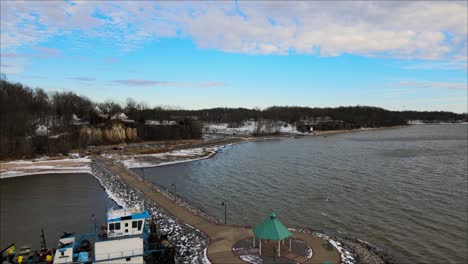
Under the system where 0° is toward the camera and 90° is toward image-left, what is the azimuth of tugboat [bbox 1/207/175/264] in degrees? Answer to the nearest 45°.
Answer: approximately 270°

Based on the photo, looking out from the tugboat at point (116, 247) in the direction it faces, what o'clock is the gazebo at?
The gazebo is roughly at 1 o'clock from the tugboat.
